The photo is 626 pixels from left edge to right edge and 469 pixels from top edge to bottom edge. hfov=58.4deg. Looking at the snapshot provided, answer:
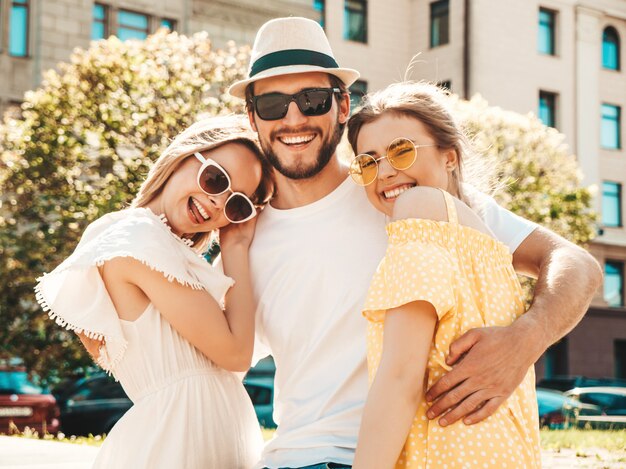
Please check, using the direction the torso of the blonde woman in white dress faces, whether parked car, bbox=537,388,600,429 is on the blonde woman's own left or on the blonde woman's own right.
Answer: on the blonde woman's own left

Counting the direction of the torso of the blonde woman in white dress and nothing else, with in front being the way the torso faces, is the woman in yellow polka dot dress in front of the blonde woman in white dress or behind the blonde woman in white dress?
in front

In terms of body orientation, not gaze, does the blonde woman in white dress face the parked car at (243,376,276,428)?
no

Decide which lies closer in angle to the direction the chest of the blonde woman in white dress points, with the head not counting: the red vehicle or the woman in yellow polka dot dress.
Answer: the woman in yellow polka dot dress

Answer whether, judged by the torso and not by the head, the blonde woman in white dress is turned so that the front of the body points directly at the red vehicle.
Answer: no

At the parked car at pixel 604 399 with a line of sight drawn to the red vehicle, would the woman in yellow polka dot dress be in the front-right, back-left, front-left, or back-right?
front-left

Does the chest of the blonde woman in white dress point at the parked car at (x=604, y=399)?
no

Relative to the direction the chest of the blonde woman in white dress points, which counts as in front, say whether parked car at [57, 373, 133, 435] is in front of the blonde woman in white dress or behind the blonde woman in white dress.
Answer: behind

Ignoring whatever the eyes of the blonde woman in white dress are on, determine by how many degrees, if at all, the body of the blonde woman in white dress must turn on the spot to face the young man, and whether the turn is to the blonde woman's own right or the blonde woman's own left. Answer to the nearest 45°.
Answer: approximately 45° to the blonde woman's own left

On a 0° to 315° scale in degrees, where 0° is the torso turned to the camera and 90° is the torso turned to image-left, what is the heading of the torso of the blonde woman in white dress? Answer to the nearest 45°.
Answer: approximately 315°

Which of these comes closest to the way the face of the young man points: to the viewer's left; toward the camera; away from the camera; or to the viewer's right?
toward the camera

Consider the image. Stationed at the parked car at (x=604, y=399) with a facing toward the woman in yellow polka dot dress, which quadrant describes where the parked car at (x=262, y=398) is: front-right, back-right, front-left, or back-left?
front-right
